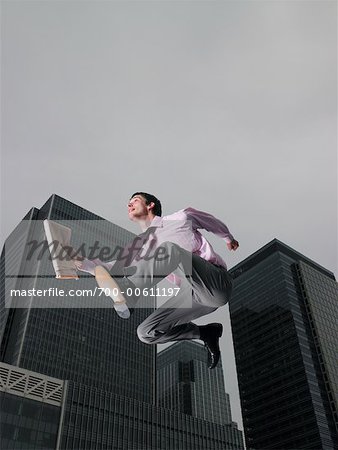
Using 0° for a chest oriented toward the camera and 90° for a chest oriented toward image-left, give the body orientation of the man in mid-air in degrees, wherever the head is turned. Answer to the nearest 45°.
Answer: approximately 90°
